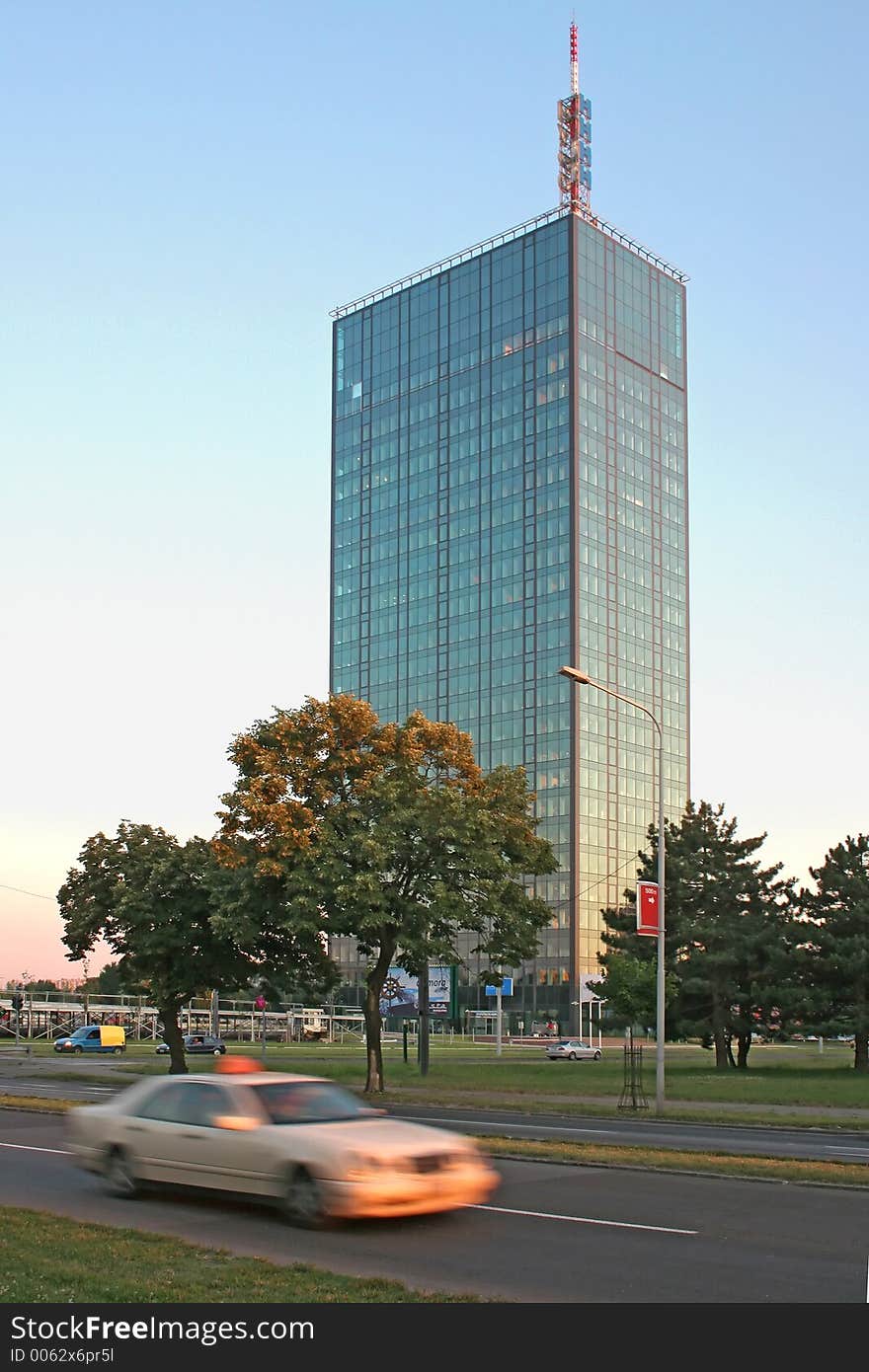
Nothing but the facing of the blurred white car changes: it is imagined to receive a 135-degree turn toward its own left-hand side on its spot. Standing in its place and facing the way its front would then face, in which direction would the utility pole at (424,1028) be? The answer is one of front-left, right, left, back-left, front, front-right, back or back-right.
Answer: front

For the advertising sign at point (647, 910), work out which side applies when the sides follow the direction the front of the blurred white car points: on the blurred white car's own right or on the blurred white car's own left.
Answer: on the blurred white car's own left

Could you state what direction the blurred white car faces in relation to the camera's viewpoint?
facing the viewer and to the right of the viewer

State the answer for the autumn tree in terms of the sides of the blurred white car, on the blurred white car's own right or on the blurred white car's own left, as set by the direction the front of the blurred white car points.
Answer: on the blurred white car's own left

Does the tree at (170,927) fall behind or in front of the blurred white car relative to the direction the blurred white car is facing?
behind
